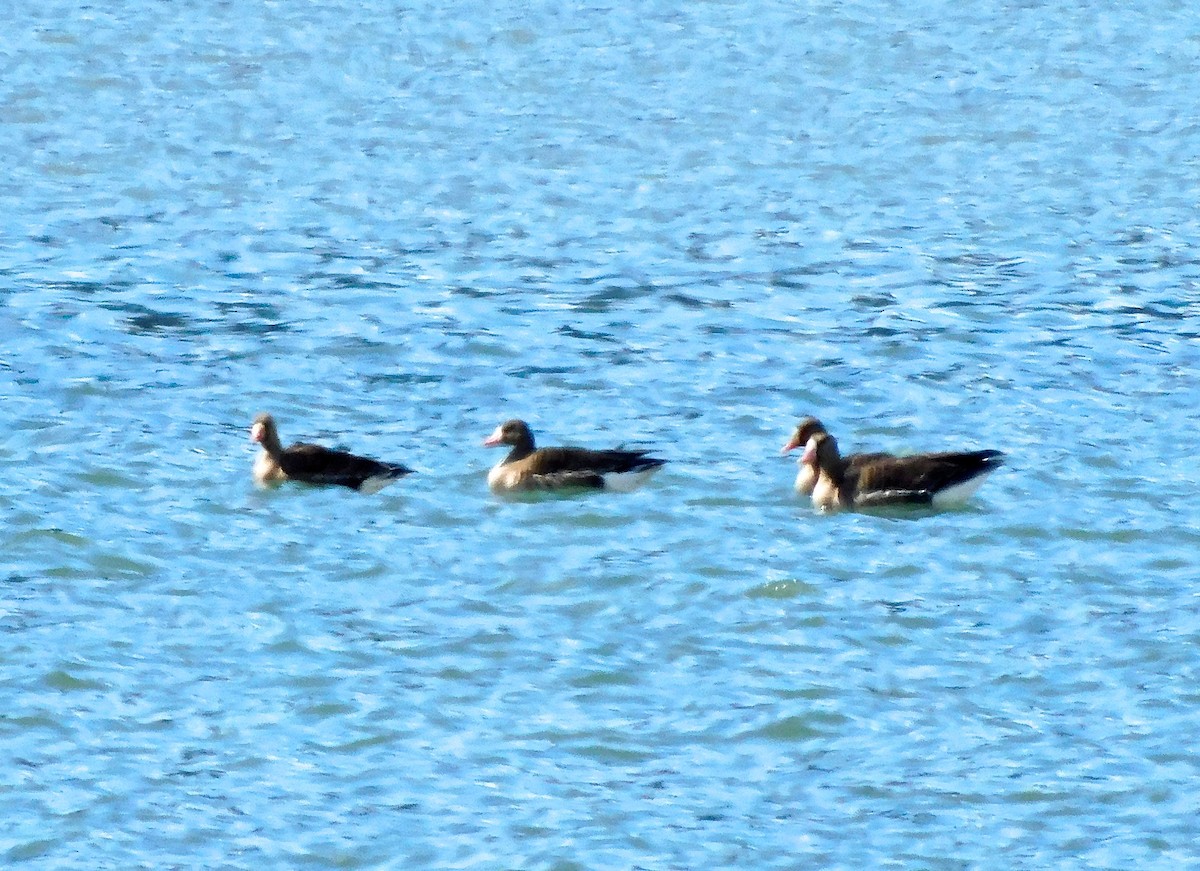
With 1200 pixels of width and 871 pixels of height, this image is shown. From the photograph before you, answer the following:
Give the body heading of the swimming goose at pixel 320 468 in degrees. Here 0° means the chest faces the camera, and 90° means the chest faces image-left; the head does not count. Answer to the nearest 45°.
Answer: approximately 90°

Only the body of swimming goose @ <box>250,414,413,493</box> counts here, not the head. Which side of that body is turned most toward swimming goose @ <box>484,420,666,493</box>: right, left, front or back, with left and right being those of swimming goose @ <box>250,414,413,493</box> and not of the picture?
back

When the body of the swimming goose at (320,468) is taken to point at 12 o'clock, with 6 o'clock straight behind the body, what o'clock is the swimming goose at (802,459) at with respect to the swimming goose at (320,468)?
the swimming goose at (802,459) is roughly at 6 o'clock from the swimming goose at (320,468).

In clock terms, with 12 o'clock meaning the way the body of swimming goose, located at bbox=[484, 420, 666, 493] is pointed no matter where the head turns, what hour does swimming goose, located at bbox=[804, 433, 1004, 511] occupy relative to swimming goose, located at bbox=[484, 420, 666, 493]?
swimming goose, located at bbox=[804, 433, 1004, 511] is roughly at 6 o'clock from swimming goose, located at bbox=[484, 420, 666, 493].

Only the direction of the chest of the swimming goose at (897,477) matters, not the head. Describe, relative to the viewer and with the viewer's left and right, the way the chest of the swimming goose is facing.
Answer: facing to the left of the viewer

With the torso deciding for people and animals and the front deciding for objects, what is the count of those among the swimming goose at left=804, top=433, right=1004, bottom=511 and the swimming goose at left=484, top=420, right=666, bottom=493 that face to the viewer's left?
2

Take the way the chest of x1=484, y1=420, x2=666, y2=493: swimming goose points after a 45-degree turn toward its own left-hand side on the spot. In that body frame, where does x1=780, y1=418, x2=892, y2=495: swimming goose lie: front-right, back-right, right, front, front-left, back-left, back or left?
back-left

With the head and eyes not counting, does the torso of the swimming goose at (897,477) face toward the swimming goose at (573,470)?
yes

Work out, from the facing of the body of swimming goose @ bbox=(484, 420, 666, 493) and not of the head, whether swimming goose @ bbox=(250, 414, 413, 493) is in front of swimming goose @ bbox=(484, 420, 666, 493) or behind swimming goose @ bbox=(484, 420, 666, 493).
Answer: in front

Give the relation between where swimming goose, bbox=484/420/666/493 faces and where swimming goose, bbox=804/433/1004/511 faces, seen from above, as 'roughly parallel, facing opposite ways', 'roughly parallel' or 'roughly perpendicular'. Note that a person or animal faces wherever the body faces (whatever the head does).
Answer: roughly parallel

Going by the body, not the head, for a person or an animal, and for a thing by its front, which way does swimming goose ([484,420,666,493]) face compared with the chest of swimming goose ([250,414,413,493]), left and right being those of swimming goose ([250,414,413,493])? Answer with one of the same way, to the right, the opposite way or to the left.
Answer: the same way

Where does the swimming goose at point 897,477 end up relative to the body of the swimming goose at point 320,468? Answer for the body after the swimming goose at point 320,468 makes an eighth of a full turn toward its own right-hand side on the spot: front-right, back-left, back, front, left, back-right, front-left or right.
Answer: back-right

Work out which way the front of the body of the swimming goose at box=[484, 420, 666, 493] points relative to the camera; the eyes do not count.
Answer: to the viewer's left
